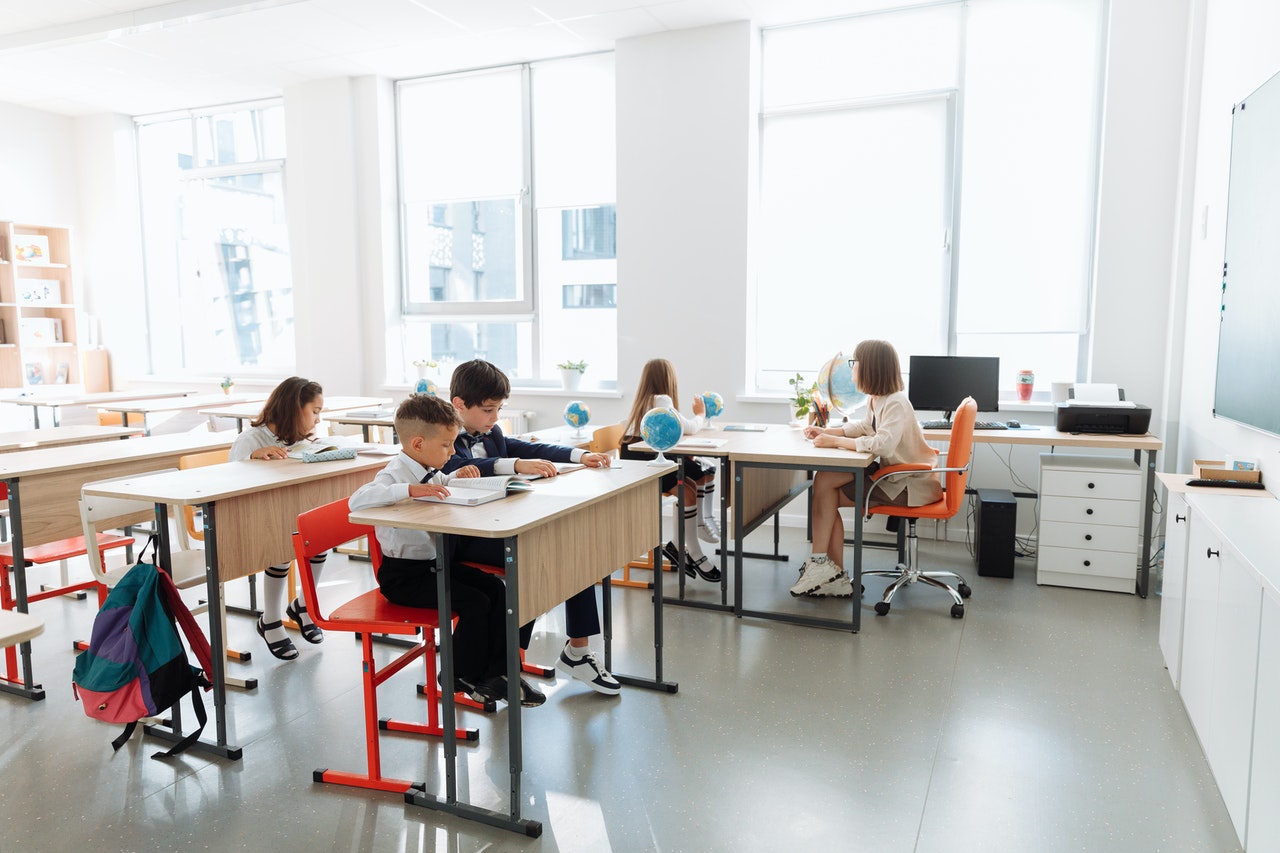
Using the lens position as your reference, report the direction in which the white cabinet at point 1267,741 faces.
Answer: facing to the left of the viewer

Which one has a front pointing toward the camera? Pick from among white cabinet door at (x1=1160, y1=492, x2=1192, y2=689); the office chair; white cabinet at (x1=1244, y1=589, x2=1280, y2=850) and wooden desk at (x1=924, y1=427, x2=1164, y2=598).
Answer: the wooden desk

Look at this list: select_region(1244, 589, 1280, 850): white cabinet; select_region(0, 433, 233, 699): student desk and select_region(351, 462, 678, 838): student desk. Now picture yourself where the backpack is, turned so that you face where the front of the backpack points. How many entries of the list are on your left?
2

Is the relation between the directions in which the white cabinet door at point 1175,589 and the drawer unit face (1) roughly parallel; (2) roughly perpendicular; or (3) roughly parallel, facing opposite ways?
roughly perpendicular

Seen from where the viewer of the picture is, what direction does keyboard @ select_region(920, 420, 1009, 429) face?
facing the viewer

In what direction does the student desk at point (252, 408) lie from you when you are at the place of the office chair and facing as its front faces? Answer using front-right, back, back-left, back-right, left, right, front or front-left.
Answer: front

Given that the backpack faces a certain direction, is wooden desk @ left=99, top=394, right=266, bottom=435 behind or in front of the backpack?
behind

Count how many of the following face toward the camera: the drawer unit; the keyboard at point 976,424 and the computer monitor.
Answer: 3

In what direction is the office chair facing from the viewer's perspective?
to the viewer's left

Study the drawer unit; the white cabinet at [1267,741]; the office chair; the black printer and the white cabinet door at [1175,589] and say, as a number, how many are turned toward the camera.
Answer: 2

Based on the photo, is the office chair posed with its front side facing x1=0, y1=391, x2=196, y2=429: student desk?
yes

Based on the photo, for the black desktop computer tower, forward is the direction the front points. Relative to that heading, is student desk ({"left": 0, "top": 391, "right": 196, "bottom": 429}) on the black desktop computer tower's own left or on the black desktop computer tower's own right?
on the black desktop computer tower's own right

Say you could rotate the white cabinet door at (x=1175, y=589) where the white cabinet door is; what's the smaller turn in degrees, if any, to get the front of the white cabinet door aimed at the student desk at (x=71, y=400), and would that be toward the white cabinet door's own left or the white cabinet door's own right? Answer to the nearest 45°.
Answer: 0° — it already faces it

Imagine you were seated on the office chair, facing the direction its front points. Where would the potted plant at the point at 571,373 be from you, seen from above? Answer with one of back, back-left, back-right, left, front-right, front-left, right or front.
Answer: front-right

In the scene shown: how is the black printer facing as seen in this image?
toward the camera
